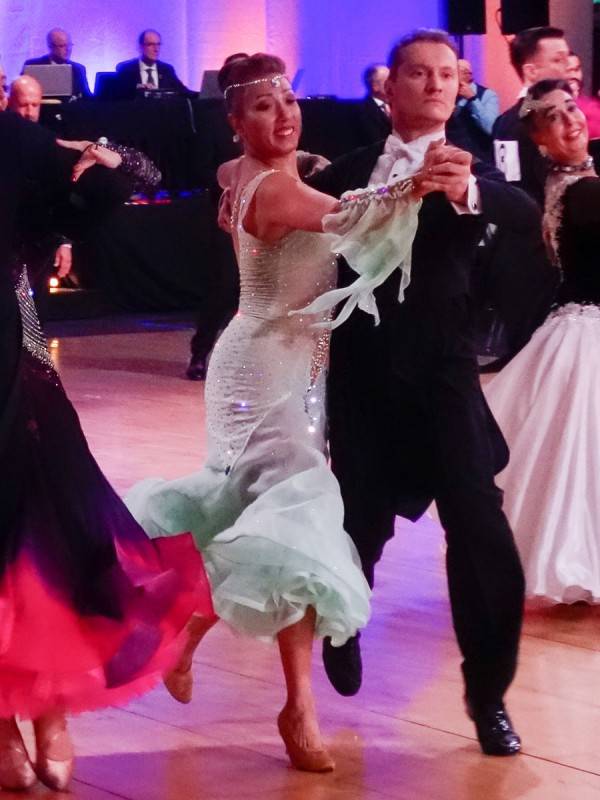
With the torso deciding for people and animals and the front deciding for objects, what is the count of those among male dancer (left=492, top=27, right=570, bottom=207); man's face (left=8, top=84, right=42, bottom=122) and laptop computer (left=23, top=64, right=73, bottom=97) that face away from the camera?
1

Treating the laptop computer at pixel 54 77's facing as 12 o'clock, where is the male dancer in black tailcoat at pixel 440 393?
The male dancer in black tailcoat is roughly at 6 o'clock from the laptop computer.

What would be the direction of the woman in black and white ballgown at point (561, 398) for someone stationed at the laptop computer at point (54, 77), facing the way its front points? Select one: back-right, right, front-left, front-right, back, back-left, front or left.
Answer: back

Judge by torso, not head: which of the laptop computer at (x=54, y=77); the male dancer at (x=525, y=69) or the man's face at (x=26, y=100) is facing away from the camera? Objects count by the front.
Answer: the laptop computer

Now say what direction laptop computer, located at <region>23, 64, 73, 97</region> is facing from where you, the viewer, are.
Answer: facing away from the viewer

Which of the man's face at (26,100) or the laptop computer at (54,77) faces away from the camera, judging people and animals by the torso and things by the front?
the laptop computer

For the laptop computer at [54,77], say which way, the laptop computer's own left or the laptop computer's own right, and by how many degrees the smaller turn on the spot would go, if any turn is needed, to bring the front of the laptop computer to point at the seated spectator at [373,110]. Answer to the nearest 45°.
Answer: approximately 90° to the laptop computer's own right

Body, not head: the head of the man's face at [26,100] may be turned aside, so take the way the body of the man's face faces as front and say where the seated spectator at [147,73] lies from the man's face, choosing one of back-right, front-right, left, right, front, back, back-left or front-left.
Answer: back-left
